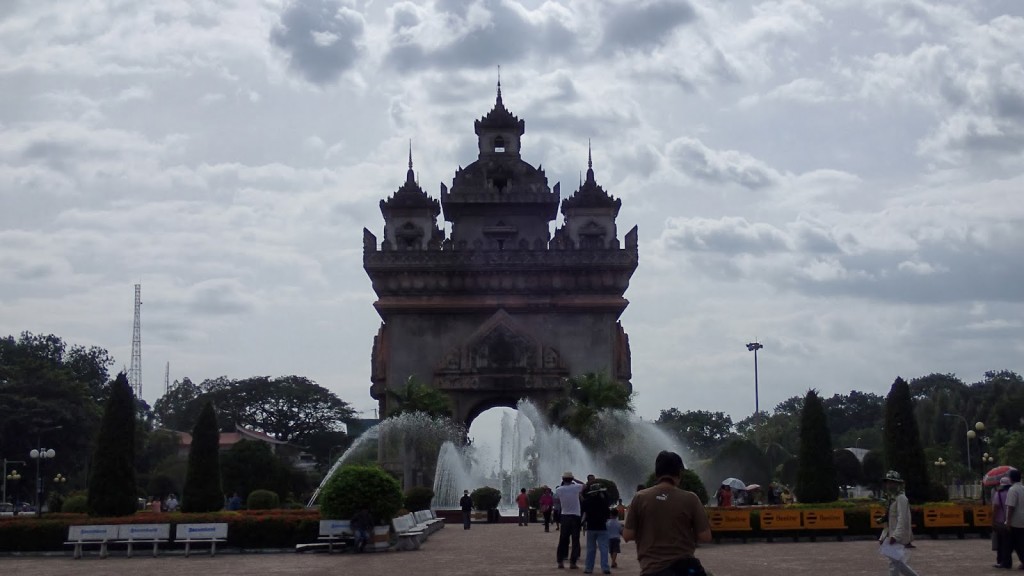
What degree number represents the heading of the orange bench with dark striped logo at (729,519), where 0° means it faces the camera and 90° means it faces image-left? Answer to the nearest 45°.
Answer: approximately 0°

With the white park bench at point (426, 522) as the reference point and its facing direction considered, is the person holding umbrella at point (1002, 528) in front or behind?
in front

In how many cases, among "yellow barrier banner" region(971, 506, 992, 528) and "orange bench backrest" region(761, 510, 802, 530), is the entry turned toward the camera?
2

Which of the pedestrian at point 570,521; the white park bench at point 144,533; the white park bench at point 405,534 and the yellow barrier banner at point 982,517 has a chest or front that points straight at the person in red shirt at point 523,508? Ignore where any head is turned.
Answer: the pedestrian

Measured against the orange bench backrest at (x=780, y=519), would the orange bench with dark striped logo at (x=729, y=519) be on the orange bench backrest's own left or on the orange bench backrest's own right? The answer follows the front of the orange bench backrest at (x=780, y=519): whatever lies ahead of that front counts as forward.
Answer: on the orange bench backrest's own right

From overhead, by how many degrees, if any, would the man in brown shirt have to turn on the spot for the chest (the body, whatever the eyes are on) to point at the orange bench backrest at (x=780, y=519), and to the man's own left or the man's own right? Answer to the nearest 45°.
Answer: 0° — they already face it

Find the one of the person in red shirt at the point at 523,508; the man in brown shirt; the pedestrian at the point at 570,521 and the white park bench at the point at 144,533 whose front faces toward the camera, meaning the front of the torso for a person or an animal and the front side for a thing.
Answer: the white park bench

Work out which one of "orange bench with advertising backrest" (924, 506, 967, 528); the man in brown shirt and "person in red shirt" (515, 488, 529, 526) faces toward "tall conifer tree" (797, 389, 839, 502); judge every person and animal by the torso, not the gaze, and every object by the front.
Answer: the man in brown shirt

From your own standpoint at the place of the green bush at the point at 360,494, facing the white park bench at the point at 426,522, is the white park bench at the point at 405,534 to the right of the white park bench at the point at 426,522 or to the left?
right

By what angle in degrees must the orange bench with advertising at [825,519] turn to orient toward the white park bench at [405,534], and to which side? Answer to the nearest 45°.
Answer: approximately 90° to its right

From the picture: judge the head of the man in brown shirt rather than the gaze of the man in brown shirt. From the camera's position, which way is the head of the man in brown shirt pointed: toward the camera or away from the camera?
away from the camera

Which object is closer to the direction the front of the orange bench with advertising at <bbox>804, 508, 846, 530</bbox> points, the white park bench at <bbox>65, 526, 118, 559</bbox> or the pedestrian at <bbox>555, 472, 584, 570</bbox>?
the pedestrian

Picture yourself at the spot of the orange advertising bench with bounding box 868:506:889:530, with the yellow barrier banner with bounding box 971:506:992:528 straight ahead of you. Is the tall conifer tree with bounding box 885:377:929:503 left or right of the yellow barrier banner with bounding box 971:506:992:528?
left
